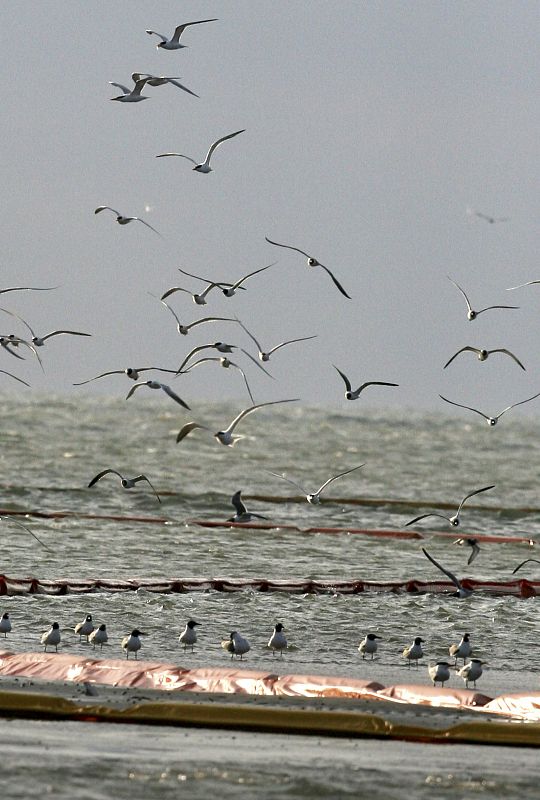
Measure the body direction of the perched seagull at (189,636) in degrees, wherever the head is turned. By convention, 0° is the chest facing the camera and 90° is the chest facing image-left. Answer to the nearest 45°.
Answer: approximately 315°

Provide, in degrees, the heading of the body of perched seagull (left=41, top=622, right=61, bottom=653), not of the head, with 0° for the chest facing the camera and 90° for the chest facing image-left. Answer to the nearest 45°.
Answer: approximately 315°
